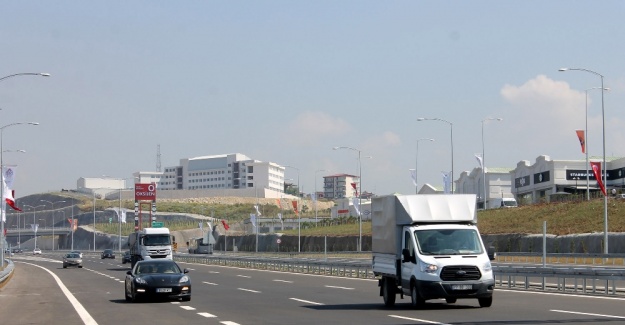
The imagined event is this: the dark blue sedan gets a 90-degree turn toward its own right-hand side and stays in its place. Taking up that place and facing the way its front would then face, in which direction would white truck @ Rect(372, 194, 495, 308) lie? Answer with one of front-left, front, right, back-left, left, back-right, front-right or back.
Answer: back-left

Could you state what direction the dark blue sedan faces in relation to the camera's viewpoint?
facing the viewer
